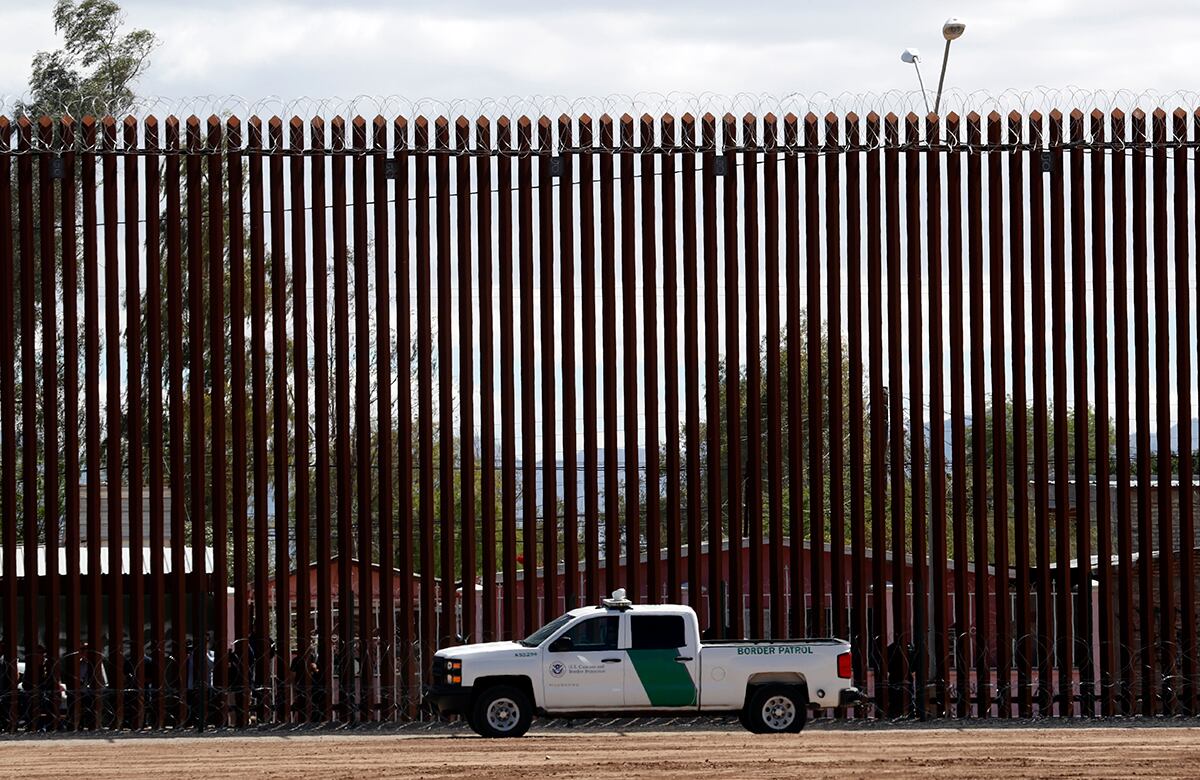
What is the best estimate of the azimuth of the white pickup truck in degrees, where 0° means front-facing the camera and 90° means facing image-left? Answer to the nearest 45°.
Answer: approximately 90°
